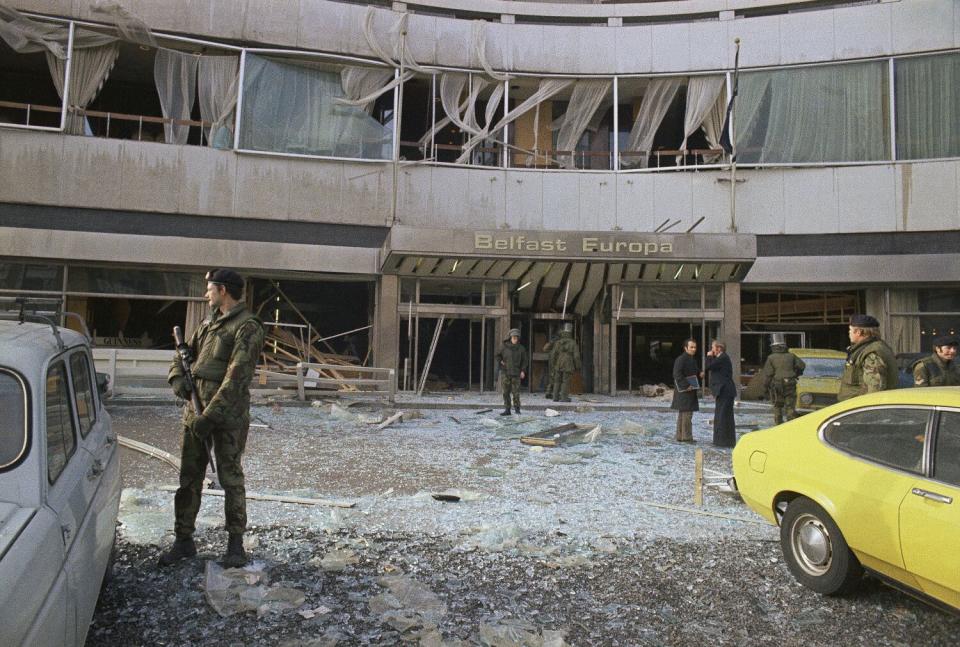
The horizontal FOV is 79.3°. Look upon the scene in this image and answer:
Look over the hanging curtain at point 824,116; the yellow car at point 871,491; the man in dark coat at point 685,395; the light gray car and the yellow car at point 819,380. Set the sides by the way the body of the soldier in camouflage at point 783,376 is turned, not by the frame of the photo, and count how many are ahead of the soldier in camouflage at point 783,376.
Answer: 2

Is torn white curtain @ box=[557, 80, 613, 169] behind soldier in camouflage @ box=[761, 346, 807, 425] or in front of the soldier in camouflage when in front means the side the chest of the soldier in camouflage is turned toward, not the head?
in front

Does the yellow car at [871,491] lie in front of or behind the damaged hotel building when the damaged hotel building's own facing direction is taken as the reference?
in front

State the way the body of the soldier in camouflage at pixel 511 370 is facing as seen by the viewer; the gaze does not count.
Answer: toward the camera

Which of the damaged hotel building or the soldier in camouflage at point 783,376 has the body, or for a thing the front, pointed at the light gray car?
the damaged hotel building

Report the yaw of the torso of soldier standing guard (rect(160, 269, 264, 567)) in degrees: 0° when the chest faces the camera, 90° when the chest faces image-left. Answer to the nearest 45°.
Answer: approximately 45°

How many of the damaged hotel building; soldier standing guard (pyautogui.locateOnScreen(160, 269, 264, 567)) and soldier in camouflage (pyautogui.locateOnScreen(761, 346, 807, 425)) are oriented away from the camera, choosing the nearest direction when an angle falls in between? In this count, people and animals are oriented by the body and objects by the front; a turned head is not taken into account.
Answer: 1

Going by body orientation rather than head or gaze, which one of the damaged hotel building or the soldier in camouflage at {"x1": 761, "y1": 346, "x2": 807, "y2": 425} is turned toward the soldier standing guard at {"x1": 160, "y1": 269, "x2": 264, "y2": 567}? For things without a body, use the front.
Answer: the damaged hotel building

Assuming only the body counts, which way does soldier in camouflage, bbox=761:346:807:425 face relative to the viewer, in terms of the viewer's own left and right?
facing away from the viewer

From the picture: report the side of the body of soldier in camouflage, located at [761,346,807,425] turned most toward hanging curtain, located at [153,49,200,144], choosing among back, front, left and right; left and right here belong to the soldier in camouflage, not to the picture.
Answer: left

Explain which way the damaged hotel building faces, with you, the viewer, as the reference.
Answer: facing the viewer

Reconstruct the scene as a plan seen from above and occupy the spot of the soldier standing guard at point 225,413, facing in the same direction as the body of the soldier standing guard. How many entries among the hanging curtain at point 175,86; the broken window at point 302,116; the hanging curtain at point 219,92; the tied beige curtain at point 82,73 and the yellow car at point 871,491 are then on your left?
1

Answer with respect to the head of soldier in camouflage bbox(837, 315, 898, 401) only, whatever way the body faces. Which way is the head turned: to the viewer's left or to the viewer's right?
to the viewer's left

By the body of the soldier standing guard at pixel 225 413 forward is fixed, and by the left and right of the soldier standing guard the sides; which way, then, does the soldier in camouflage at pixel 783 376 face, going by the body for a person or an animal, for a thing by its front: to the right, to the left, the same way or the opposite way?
the opposite way
